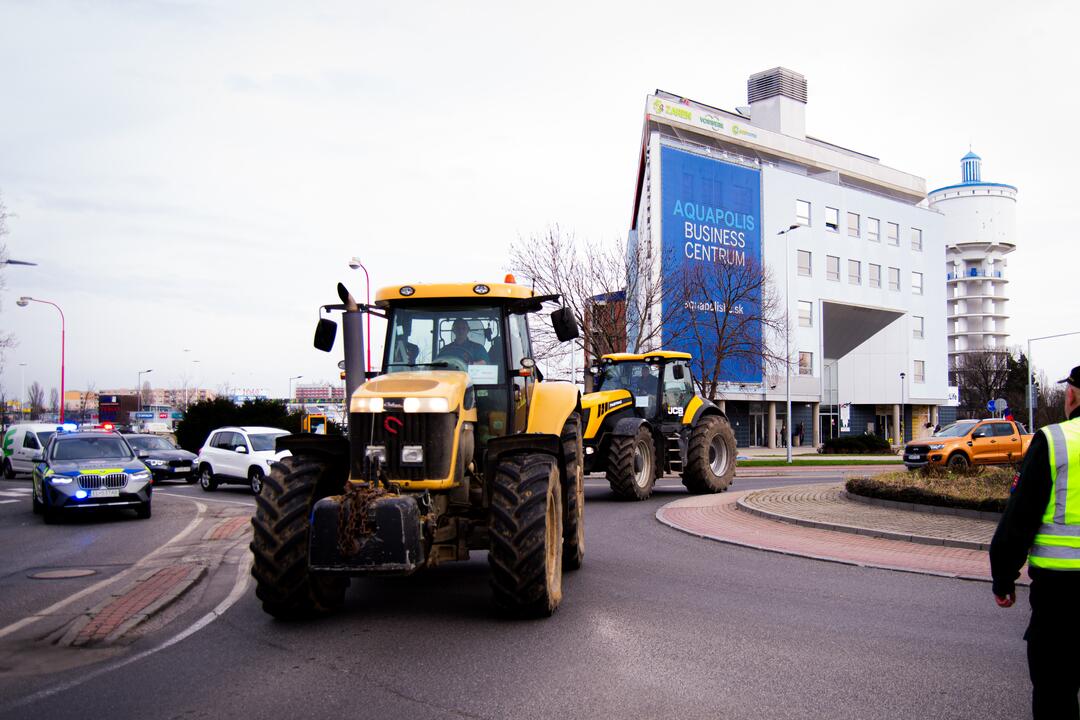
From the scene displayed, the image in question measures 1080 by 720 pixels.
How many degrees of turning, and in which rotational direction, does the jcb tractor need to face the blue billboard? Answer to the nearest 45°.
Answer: approximately 135° to its right

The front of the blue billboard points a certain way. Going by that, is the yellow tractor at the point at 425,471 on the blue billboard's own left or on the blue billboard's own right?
on the blue billboard's own right

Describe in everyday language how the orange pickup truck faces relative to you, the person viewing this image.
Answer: facing the viewer and to the left of the viewer

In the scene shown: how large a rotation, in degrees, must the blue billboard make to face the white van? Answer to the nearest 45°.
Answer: approximately 90° to its right

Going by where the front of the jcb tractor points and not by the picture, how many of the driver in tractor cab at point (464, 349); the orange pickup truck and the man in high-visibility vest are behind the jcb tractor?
1

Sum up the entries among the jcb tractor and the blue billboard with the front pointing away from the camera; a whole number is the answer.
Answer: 0

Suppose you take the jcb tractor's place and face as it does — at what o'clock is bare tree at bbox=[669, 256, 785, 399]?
The bare tree is roughly at 5 o'clock from the jcb tractor.

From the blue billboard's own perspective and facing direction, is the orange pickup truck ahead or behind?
ahead

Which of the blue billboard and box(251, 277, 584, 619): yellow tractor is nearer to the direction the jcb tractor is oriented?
the yellow tractor

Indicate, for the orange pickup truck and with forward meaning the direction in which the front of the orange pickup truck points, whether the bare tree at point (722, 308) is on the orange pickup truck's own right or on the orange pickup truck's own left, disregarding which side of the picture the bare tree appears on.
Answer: on the orange pickup truck's own right

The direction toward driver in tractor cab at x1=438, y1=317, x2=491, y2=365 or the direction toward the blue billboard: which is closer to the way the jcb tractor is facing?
the driver in tractor cab

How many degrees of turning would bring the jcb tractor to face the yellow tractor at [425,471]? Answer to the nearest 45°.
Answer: approximately 45° to its left

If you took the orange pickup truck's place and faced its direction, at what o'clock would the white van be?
The white van is roughly at 1 o'clock from the orange pickup truck.

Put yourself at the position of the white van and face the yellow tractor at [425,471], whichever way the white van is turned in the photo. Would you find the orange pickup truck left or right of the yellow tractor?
left

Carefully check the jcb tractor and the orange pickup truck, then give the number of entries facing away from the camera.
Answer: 0
